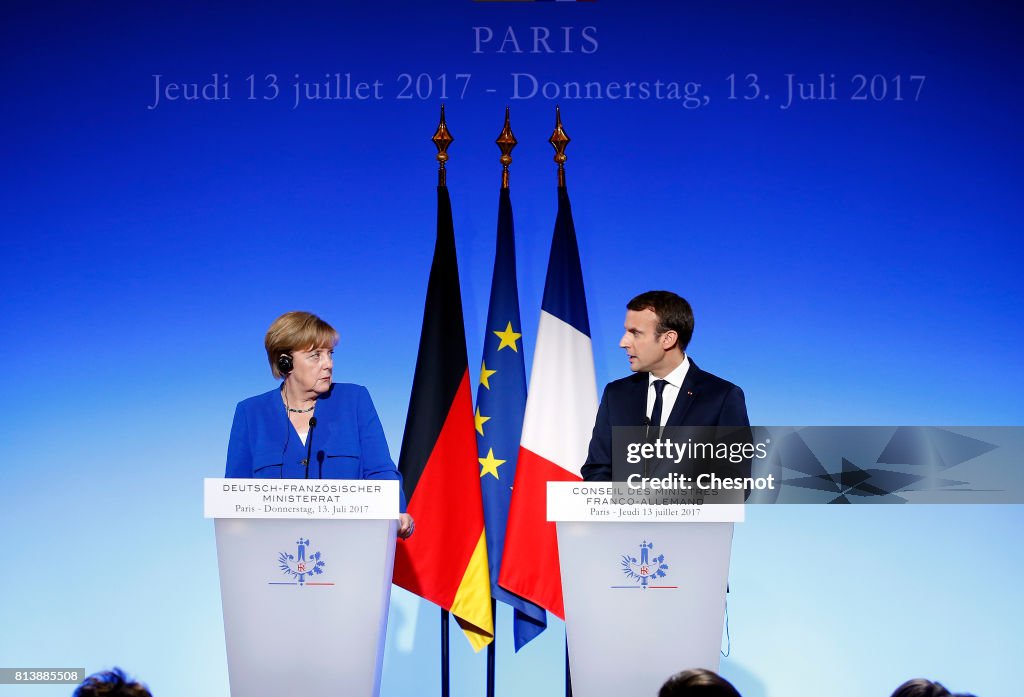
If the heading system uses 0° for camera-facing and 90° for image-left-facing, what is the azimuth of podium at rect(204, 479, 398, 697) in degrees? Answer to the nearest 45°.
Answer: approximately 0°

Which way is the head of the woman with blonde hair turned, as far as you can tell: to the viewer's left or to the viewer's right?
to the viewer's right

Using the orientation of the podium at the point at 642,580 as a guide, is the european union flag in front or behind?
behind

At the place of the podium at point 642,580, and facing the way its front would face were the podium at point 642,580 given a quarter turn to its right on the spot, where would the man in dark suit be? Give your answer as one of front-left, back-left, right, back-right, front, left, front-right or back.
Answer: right

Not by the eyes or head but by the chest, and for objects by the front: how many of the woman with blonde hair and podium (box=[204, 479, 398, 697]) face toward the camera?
2

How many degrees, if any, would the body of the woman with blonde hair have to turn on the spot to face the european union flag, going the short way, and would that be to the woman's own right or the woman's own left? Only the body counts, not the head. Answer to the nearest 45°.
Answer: approximately 135° to the woman's own left

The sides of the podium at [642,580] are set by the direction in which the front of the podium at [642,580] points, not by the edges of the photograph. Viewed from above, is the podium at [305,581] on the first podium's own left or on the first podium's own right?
on the first podium's own right
